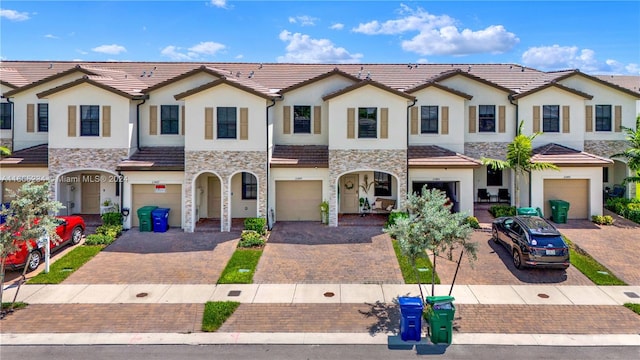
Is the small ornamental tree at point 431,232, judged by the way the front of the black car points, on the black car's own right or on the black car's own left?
on the black car's own left

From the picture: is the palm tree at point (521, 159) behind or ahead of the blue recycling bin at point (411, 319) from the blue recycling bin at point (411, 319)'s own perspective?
behind

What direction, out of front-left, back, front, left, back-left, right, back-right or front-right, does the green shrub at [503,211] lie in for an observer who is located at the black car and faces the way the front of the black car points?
front-right

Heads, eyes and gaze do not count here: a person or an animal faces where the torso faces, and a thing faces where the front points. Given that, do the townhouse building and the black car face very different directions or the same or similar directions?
very different directions

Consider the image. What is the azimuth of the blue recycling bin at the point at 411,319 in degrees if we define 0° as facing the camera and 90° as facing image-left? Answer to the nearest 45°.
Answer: approximately 0°

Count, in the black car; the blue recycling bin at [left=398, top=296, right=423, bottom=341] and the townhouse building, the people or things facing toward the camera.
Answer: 2

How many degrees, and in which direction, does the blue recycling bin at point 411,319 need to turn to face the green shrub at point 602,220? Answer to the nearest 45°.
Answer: approximately 135° to its left

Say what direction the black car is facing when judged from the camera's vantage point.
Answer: facing away from the viewer and to the left of the viewer

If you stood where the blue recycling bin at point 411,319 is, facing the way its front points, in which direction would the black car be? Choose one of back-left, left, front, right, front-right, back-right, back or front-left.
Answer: back-left

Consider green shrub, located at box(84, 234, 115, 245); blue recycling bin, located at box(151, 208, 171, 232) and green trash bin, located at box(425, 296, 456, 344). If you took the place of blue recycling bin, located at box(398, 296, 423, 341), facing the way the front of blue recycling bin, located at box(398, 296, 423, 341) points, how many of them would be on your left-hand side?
1
